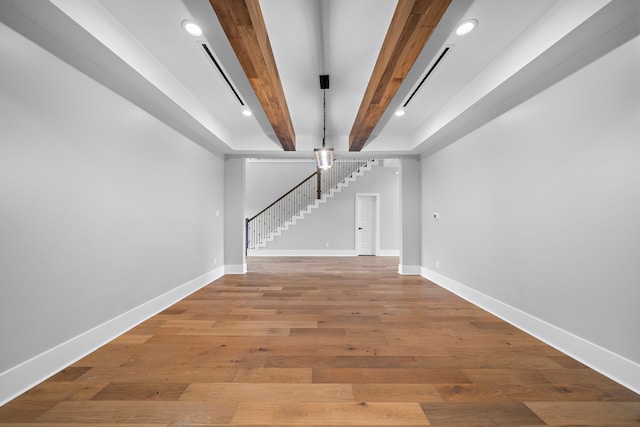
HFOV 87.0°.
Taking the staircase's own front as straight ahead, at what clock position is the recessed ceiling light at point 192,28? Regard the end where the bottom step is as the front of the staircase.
The recessed ceiling light is roughly at 9 o'clock from the staircase.

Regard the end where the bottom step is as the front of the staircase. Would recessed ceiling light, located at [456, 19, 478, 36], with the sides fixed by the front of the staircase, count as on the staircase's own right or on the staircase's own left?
on the staircase's own left

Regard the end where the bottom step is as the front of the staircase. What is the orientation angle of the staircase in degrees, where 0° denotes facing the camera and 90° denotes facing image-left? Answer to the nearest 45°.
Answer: approximately 90°

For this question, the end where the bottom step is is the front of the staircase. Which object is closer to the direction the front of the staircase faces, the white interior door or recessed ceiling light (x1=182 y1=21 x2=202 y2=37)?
the recessed ceiling light
